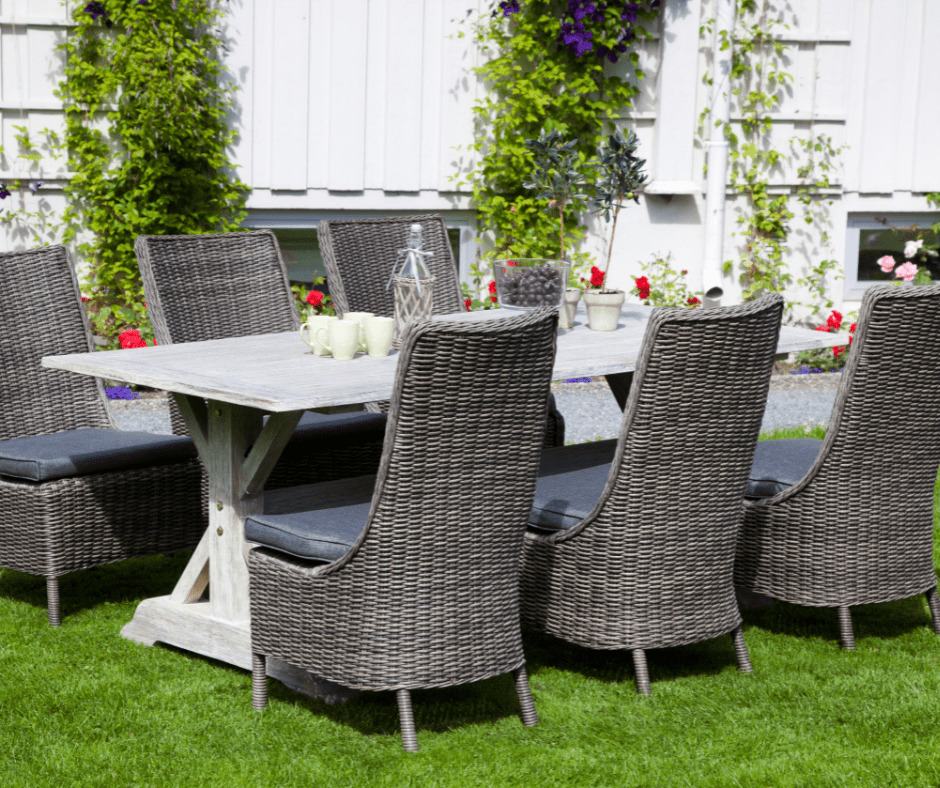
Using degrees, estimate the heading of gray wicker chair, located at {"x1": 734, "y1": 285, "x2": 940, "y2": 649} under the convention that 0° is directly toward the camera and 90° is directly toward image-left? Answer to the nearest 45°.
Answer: approximately 135°

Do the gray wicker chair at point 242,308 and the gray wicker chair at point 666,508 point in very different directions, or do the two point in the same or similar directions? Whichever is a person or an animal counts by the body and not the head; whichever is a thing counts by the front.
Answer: very different directions

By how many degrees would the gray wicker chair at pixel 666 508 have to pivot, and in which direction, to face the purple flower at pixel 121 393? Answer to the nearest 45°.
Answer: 0° — it already faces it

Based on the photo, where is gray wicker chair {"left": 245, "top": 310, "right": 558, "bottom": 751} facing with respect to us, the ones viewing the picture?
facing away from the viewer and to the left of the viewer

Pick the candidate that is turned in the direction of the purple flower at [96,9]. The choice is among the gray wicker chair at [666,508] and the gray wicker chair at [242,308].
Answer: the gray wicker chair at [666,508]

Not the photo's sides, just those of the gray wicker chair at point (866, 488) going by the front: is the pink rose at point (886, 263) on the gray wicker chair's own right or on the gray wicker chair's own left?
on the gray wicker chair's own right

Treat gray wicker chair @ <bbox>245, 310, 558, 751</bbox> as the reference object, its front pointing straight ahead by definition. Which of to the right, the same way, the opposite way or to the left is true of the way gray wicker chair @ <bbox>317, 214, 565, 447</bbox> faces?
the opposite way

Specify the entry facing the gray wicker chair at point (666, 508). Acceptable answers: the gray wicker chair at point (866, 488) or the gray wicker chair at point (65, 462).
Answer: the gray wicker chair at point (65, 462)

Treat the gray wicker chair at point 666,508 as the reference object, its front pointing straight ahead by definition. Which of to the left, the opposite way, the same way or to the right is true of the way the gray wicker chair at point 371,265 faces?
the opposite way
